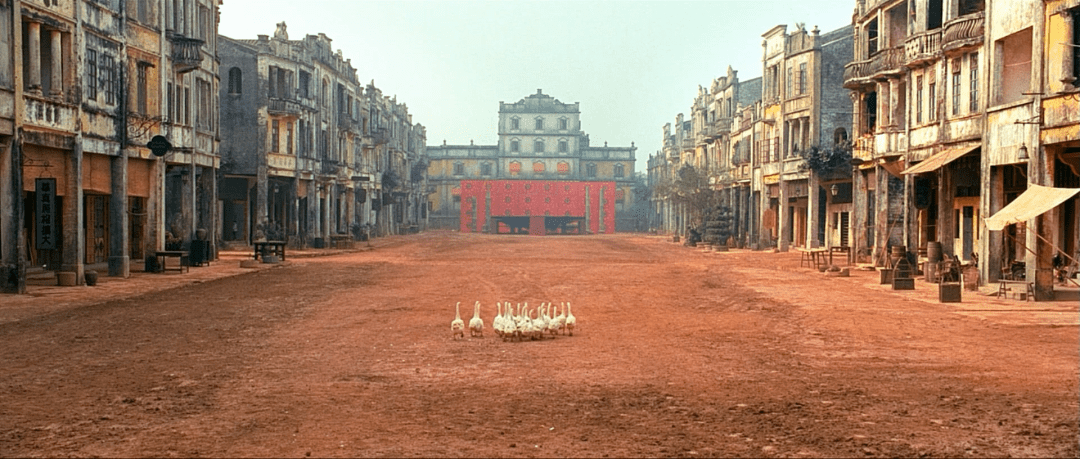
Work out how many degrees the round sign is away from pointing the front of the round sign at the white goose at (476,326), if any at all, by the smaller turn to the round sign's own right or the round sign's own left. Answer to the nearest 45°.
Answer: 0° — it already faces it

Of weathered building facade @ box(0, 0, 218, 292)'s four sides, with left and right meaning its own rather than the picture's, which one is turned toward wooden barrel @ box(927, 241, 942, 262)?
front

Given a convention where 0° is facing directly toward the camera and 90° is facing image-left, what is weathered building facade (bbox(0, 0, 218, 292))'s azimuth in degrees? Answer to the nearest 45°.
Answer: approximately 315°

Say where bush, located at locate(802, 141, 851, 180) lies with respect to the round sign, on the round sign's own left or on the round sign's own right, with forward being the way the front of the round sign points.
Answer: on the round sign's own left

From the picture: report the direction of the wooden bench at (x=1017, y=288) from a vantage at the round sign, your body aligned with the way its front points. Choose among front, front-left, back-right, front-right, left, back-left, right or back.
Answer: front-left

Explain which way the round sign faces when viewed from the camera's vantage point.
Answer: facing the viewer

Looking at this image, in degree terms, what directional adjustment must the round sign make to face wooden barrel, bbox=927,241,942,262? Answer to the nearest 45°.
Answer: approximately 45° to its left

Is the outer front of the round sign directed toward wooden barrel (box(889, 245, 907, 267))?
no

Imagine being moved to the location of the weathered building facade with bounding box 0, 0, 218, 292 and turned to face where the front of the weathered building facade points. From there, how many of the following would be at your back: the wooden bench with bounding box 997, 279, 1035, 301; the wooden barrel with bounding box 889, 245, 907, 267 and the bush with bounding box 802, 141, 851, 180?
0
